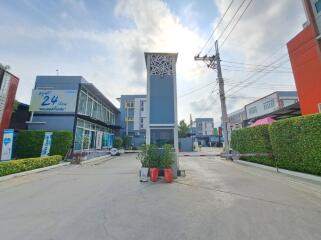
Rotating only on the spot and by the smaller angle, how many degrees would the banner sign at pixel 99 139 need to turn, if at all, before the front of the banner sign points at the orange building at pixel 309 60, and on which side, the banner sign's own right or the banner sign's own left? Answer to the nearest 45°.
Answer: approximately 45° to the banner sign's own left

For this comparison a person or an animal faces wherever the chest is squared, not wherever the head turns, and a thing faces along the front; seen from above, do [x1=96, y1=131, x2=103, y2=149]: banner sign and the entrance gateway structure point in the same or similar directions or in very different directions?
same or similar directions

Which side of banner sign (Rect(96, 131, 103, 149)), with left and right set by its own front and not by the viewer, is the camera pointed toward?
front

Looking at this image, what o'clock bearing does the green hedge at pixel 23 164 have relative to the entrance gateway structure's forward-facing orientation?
The green hedge is roughly at 3 o'clock from the entrance gateway structure.

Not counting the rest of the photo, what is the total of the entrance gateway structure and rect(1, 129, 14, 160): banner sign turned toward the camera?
2

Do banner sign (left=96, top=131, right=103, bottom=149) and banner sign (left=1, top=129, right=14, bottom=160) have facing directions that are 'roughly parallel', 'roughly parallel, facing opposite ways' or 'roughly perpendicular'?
roughly parallel

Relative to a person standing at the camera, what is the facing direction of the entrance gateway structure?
facing the viewer

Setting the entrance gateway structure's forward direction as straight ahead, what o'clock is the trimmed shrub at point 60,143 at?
The trimmed shrub is roughly at 4 o'clock from the entrance gateway structure.

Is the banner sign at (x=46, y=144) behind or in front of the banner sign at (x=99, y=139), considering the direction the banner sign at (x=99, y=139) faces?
in front

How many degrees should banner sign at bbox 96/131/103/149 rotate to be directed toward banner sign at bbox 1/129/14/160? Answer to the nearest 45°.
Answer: approximately 45° to its right

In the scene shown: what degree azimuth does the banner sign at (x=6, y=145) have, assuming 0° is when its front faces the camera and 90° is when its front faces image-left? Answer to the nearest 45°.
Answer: approximately 0°
